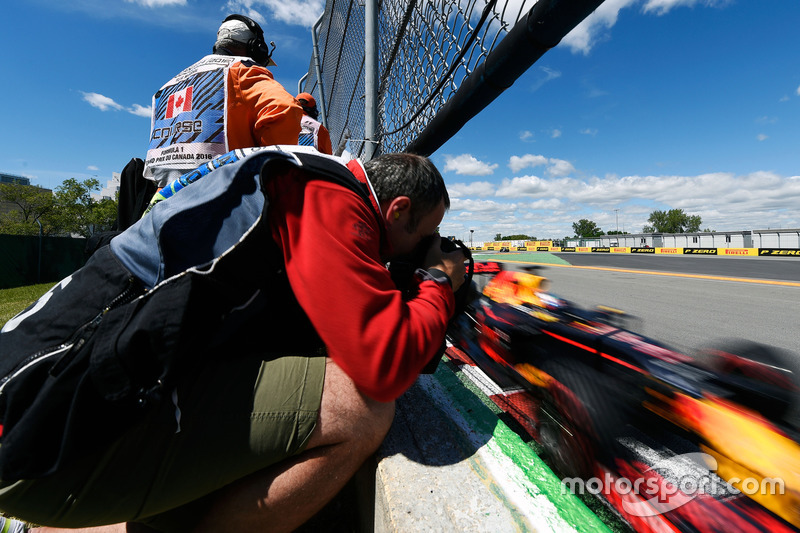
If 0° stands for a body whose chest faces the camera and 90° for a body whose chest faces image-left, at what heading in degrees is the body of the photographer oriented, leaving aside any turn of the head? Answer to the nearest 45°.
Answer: approximately 270°

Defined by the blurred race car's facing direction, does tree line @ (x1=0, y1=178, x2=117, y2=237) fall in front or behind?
behind

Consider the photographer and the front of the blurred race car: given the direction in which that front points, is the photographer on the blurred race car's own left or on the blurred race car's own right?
on the blurred race car's own right

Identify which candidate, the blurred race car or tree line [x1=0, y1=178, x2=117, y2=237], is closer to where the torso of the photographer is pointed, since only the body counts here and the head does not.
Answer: the blurred race car

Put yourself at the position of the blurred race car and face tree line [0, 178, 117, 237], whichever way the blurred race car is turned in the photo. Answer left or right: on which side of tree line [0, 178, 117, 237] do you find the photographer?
left

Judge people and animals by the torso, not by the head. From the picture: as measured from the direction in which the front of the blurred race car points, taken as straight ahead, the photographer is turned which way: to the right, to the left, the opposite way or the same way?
to the left
